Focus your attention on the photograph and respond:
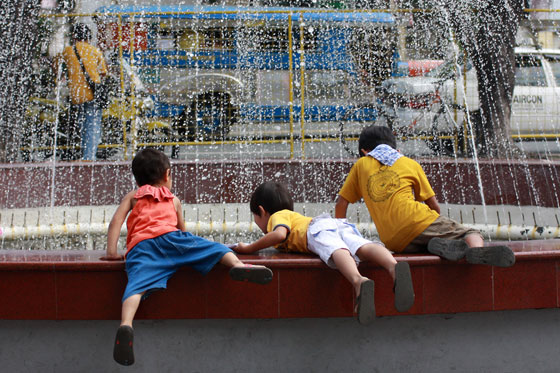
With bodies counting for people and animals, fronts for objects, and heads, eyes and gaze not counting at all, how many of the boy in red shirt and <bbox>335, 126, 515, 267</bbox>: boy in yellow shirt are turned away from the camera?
2

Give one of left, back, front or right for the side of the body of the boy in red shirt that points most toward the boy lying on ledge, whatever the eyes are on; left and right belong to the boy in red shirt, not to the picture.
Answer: right

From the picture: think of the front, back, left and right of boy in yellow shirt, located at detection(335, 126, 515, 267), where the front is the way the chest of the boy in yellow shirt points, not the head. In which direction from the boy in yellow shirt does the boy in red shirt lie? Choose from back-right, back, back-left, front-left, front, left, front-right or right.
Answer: back-left

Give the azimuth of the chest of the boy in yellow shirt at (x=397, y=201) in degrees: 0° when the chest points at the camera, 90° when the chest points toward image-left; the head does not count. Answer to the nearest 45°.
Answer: approximately 180°

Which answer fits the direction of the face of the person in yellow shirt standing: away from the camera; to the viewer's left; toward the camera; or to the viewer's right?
away from the camera

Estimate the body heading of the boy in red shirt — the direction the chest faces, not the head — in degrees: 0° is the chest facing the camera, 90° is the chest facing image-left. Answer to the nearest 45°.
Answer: approximately 180°

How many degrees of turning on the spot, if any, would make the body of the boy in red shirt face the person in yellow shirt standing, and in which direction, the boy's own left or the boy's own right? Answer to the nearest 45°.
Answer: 0° — they already face them
